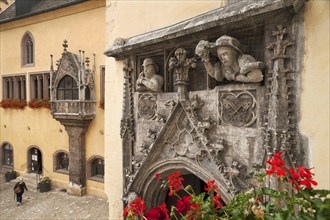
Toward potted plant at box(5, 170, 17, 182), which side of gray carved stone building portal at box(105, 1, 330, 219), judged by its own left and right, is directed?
right

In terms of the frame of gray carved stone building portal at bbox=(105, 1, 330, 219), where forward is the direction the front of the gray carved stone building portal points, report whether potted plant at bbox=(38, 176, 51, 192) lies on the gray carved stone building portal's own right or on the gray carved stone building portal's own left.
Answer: on the gray carved stone building portal's own right

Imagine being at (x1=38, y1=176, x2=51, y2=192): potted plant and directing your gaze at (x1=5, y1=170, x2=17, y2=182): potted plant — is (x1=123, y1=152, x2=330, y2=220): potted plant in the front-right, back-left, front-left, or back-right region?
back-left

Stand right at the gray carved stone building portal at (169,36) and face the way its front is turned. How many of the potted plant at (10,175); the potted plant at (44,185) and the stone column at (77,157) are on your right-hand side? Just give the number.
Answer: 3

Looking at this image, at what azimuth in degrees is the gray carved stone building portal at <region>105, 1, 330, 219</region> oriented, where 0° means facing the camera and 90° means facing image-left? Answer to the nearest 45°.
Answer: approximately 45°

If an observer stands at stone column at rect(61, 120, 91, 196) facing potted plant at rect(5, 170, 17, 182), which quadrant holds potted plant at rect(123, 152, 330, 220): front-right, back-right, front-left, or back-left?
back-left

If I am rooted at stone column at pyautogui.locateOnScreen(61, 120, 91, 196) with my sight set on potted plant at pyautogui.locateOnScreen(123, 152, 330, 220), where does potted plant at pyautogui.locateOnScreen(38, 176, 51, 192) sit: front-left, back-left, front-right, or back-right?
back-right

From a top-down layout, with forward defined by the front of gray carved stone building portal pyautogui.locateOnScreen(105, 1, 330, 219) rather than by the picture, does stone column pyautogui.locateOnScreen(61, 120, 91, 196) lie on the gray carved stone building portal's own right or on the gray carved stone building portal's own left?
on the gray carved stone building portal's own right
